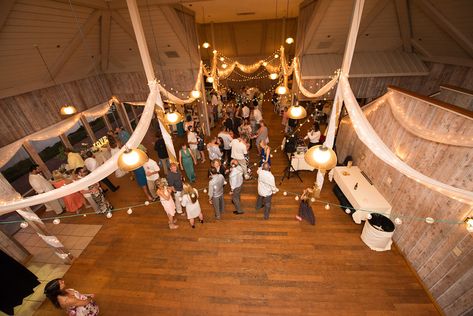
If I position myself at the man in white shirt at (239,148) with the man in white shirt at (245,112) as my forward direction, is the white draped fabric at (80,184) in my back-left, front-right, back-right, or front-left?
back-left

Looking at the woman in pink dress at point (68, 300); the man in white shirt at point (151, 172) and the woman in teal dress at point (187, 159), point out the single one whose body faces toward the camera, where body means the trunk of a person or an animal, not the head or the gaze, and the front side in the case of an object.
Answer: the woman in teal dress

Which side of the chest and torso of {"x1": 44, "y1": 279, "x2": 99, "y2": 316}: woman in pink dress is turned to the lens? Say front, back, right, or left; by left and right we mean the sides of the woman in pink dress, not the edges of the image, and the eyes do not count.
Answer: right

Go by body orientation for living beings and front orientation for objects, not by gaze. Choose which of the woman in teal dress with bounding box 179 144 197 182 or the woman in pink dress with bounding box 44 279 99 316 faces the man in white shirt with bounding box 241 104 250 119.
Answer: the woman in pink dress

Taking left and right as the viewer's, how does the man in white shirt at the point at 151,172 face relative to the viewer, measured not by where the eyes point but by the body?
facing to the right of the viewer

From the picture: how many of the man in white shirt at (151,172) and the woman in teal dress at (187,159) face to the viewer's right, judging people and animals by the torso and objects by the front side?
1

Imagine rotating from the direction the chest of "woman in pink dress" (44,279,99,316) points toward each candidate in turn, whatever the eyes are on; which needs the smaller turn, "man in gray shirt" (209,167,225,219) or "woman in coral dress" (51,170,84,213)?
the man in gray shirt

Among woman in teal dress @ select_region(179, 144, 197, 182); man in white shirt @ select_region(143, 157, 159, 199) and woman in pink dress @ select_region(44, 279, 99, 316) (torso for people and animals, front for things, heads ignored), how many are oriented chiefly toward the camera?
1
